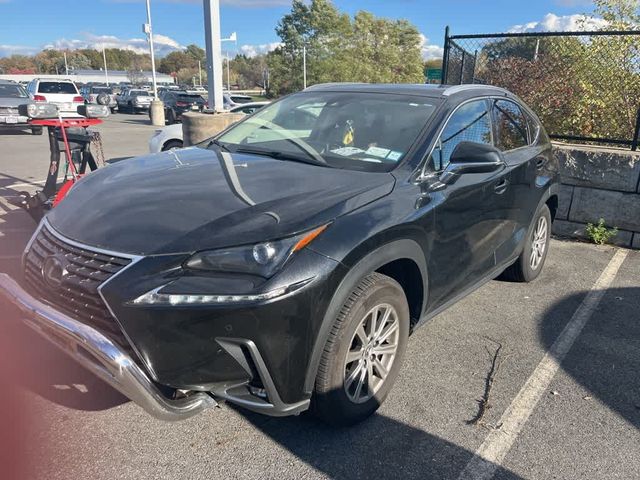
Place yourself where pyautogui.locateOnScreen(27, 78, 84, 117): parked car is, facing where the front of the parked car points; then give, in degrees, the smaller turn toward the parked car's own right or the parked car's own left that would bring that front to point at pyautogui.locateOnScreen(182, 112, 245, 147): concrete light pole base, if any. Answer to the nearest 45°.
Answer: approximately 180°

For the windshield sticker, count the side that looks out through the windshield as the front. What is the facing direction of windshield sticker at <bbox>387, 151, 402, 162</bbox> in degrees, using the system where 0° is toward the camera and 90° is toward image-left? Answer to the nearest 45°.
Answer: approximately 45°

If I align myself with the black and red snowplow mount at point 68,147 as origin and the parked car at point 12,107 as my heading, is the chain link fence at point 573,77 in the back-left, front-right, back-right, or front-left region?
back-right

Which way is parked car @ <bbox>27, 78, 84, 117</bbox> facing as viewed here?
away from the camera

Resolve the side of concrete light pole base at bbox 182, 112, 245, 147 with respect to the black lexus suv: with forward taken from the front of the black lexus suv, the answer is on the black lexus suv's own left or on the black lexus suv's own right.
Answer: on the black lexus suv's own right

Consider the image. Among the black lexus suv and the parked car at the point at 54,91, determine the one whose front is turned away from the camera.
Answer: the parked car

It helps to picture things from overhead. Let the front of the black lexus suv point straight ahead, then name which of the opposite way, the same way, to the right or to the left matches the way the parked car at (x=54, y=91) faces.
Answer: to the right

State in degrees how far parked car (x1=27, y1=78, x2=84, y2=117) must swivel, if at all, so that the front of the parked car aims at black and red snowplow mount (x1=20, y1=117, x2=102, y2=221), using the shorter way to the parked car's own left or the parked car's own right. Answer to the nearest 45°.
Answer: approximately 180°

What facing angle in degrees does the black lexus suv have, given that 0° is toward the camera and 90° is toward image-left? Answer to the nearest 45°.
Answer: approximately 45°

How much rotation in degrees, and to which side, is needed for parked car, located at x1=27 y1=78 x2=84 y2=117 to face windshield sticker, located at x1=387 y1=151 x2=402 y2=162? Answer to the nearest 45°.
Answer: approximately 180°

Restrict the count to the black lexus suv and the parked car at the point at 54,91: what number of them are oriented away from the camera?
1

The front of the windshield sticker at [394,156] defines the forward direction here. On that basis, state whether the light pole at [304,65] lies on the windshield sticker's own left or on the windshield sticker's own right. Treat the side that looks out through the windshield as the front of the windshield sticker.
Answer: on the windshield sticker's own right

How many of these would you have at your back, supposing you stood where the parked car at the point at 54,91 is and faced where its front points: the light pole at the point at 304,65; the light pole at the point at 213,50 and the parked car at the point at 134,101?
1

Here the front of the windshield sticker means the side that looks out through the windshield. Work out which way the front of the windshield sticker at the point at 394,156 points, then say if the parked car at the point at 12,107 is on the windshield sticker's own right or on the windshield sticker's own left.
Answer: on the windshield sticker's own right

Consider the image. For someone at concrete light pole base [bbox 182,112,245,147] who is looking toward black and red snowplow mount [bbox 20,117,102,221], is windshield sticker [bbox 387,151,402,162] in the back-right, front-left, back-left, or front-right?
front-left
